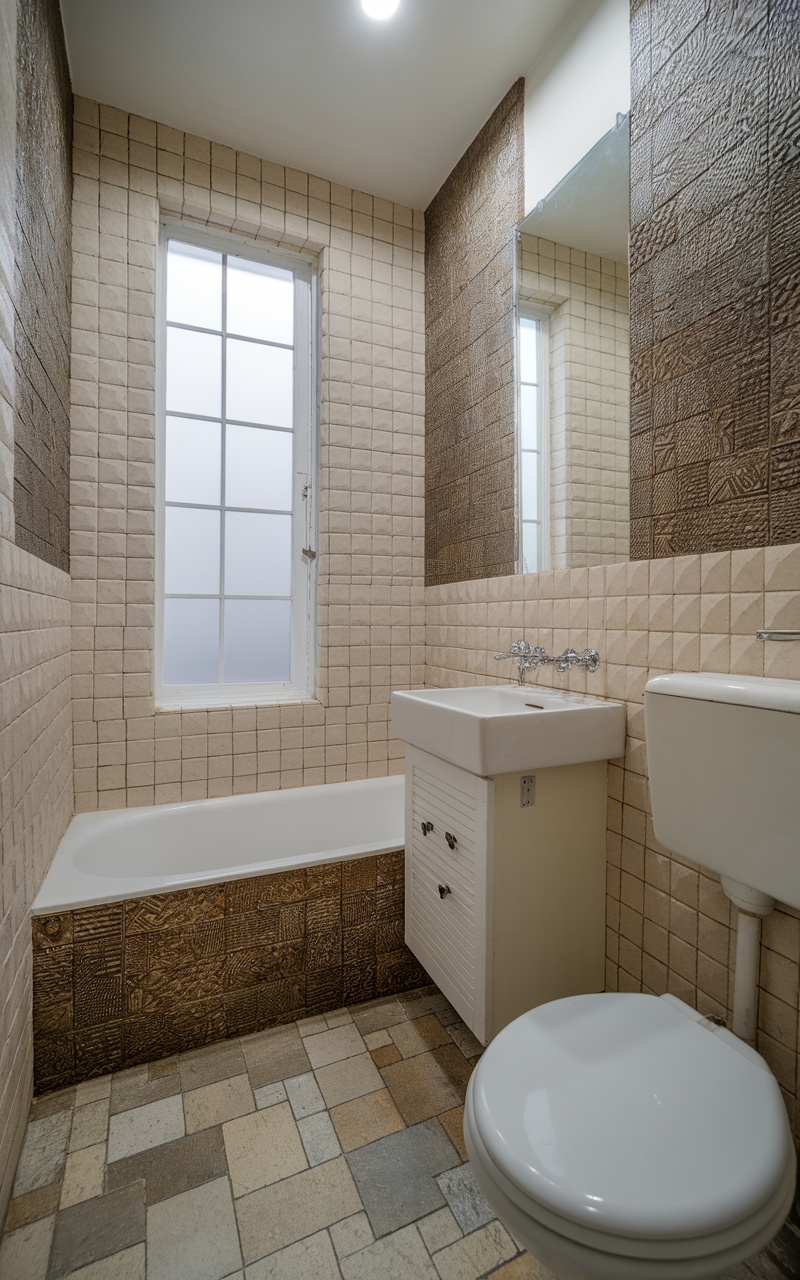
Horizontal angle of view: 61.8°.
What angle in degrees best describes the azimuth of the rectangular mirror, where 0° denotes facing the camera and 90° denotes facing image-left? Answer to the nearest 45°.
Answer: approximately 45°

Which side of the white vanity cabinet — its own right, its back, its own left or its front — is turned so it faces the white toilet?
left

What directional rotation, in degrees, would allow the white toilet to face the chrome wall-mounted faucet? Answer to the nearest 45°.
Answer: approximately 135° to its right

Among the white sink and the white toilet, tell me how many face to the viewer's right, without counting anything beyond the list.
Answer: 0

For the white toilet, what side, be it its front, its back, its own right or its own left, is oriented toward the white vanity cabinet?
right

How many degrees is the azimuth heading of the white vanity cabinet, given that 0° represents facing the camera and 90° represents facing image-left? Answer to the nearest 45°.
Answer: approximately 45°

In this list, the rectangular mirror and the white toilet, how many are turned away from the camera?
0

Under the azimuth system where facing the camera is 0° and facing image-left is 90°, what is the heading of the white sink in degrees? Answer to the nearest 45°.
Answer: approximately 45°

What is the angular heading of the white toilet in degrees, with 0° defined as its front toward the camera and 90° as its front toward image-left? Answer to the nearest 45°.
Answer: approximately 45°
